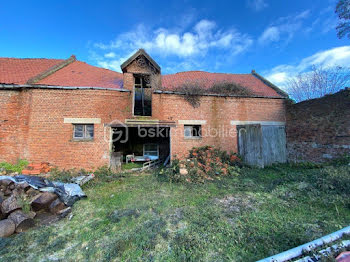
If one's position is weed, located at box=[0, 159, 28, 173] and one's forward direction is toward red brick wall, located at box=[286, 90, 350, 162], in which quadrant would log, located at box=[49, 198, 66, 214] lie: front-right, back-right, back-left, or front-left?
front-right

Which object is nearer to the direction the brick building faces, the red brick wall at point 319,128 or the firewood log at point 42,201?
the firewood log

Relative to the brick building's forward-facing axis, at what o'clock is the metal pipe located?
The metal pipe is roughly at 11 o'clock from the brick building.

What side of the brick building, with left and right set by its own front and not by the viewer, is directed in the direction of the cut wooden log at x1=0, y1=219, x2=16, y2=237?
front

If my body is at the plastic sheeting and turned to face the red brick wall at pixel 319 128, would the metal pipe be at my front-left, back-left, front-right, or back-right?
front-right

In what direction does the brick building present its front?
toward the camera

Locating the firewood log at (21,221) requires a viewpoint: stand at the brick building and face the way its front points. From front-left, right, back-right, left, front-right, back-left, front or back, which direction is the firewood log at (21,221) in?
front

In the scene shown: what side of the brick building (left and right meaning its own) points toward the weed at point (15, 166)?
right

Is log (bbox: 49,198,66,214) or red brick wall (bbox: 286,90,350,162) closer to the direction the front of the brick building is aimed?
the log

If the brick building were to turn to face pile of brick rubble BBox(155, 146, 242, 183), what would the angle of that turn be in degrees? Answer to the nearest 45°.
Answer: approximately 90° to its left

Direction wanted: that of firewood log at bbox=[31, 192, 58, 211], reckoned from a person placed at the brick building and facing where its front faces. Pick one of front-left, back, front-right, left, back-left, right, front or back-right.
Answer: front

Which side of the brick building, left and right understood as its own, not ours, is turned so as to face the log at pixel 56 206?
front

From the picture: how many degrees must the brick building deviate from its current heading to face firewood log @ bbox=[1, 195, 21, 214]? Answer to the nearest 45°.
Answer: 0° — it already faces it
